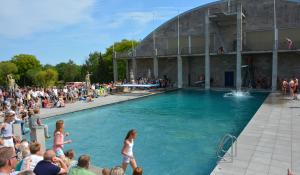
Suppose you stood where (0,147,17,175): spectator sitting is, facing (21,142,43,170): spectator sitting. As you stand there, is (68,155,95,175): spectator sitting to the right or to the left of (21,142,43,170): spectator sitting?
right

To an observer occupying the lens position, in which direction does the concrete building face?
facing the viewer and to the left of the viewer

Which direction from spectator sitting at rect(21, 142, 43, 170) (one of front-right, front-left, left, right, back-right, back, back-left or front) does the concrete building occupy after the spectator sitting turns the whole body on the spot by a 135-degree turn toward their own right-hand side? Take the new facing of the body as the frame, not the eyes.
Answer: back-left

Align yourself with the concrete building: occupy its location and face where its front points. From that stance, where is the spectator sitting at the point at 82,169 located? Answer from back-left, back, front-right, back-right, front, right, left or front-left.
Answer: front-left

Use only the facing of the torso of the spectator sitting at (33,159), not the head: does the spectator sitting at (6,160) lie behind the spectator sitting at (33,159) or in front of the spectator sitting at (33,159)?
behind

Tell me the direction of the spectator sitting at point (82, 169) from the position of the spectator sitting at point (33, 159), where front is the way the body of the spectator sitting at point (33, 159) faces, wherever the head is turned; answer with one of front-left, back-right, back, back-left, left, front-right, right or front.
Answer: right

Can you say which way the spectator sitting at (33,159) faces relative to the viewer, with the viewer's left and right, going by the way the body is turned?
facing away from the viewer and to the right of the viewer
